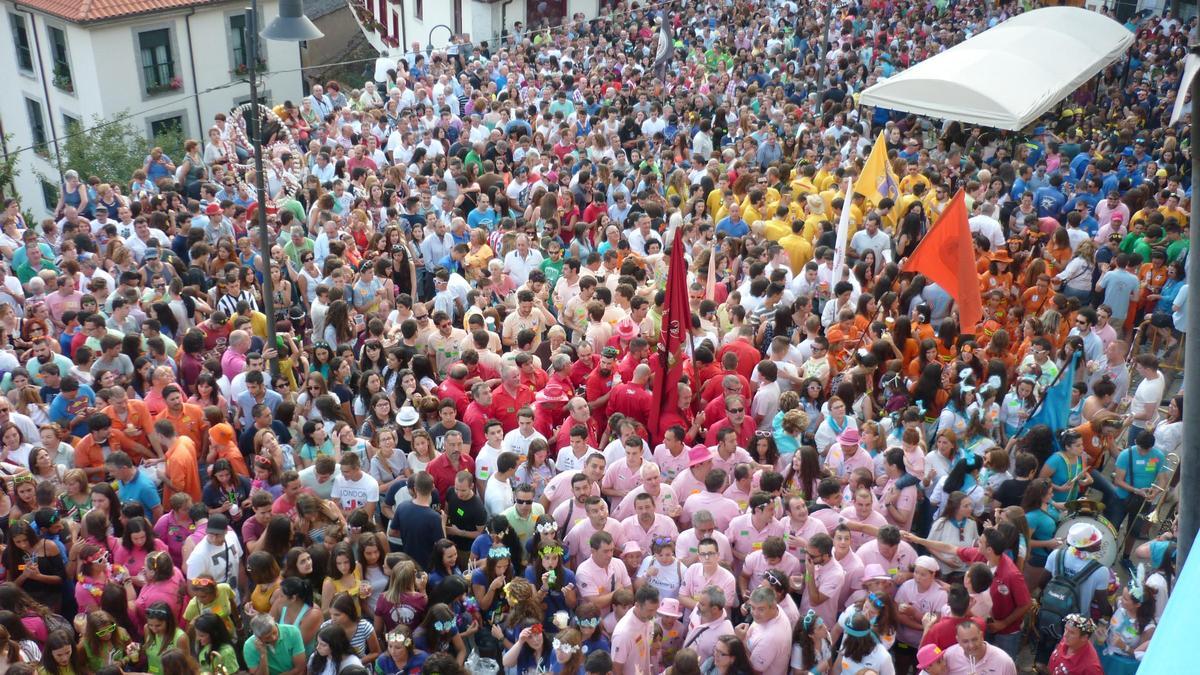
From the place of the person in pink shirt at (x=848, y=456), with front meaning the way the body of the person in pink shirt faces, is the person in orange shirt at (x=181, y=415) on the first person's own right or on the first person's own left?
on the first person's own right

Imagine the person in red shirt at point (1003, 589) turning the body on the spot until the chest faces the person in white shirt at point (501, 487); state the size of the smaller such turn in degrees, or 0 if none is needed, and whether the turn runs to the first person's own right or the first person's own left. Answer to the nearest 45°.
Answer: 0° — they already face them

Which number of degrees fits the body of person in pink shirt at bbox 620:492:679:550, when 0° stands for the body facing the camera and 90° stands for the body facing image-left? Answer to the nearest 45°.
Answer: approximately 0°

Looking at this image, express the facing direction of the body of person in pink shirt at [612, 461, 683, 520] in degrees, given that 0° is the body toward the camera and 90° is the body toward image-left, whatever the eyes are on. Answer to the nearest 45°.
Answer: approximately 0°
